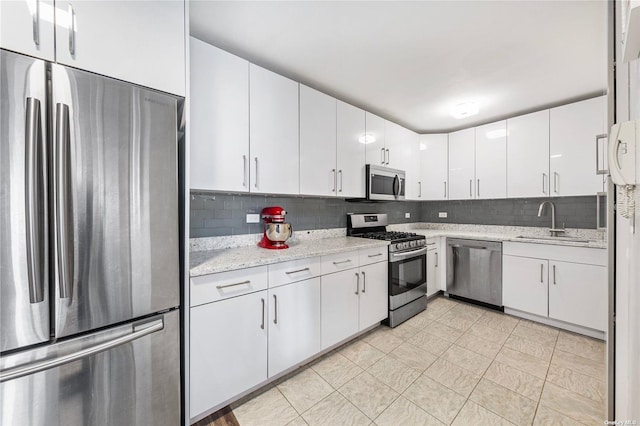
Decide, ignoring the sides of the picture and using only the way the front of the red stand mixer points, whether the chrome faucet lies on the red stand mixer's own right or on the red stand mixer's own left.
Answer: on the red stand mixer's own left

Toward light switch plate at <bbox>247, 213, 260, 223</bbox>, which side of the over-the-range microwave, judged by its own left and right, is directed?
right

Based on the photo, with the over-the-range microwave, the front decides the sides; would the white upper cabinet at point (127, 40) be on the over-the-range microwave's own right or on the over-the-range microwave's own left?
on the over-the-range microwave's own right

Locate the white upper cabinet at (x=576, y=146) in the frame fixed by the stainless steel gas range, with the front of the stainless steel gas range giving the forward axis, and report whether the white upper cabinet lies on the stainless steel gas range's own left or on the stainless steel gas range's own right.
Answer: on the stainless steel gas range's own left

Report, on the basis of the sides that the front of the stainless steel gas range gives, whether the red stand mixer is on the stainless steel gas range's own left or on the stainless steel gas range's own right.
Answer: on the stainless steel gas range's own right

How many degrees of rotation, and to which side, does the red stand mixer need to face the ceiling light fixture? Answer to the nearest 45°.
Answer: approximately 45° to its left

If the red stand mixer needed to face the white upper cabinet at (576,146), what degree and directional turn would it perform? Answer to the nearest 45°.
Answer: approximately 45° to its left

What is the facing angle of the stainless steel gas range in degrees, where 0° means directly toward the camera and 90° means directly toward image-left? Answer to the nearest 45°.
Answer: approximately 315°

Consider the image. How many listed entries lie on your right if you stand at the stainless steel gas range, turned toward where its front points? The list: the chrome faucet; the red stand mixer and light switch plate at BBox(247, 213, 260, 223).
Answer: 2

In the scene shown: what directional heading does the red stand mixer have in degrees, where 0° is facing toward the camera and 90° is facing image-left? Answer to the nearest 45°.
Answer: approximately 315°

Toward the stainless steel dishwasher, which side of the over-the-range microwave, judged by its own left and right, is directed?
left
